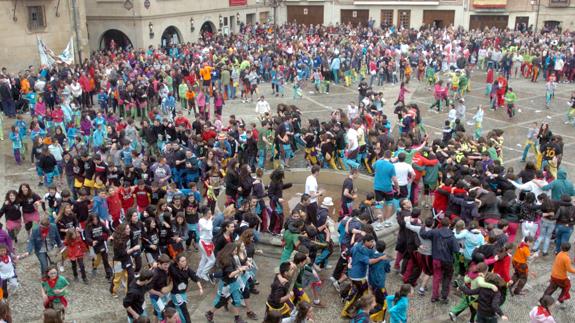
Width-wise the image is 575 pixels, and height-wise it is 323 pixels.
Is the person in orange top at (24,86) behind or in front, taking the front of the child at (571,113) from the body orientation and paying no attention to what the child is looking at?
in front

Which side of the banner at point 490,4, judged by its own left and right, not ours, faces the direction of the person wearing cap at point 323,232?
front

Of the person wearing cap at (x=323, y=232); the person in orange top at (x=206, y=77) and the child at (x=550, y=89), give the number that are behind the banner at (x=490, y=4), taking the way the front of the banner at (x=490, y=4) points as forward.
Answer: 0

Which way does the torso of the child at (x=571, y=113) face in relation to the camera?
to the viewer's left

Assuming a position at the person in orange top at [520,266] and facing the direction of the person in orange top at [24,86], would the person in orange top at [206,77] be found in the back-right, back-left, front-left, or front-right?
front-right

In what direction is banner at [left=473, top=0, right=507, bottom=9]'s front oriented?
toward the camera

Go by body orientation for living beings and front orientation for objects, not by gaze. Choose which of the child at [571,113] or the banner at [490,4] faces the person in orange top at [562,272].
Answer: the banner

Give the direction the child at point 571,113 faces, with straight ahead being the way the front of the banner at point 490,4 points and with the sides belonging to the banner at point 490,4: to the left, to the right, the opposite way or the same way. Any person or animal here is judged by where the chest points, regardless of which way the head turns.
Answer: to the right

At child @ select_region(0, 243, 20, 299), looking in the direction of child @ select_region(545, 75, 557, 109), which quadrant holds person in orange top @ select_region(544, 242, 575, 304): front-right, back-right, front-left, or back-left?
front-right
